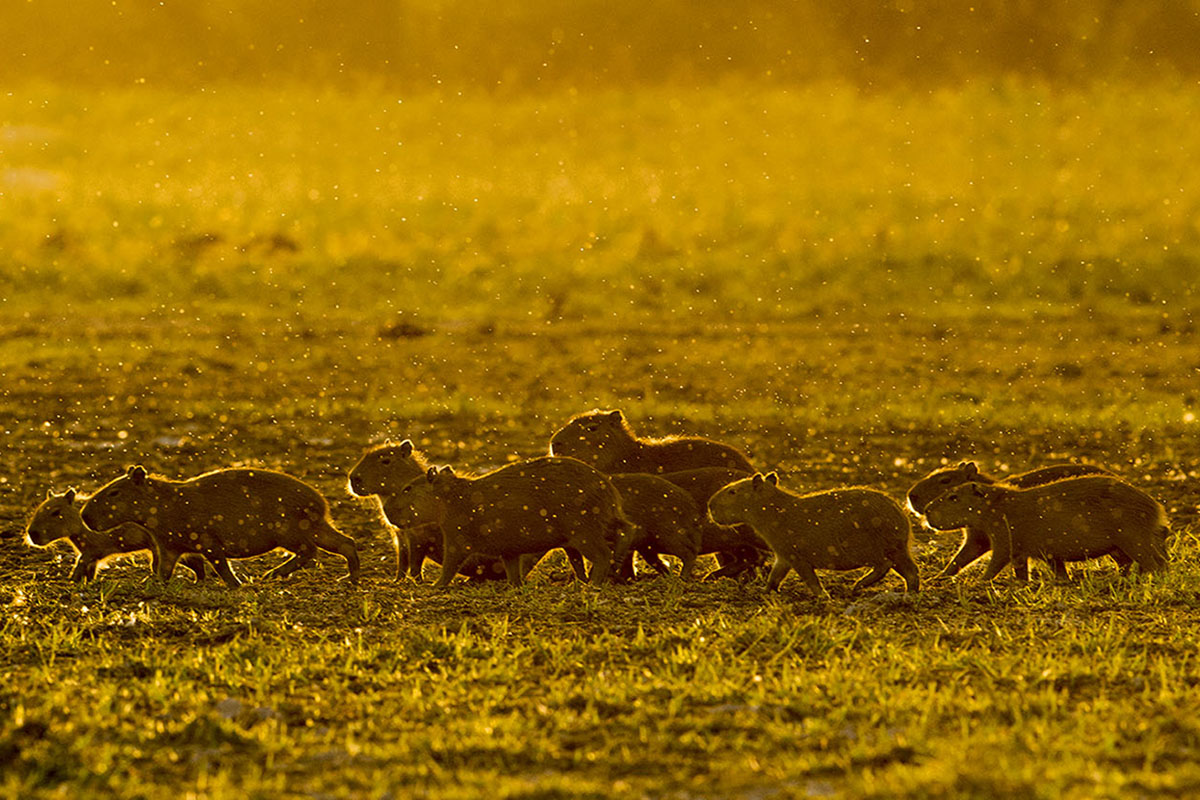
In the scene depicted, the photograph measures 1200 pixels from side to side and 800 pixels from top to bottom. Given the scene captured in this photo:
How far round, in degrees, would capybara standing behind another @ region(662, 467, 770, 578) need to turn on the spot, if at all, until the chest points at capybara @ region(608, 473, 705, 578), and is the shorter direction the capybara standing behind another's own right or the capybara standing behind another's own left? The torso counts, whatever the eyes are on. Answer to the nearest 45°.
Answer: approximately 45° to the capybara standing behind another's own left

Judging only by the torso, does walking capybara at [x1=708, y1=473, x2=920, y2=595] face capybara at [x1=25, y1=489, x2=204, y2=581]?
yes

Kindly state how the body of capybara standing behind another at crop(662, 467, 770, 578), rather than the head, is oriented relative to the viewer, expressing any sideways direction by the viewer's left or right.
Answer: facing to the left of the viewer

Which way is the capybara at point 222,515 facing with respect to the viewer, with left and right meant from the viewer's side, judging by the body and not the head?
facing to the left of the viewer

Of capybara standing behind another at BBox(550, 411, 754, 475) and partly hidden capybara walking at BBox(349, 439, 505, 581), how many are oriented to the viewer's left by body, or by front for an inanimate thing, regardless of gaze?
2

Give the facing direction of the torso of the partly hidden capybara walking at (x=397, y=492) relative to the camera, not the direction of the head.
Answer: to the viewer's left

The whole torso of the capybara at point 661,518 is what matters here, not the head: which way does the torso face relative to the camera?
to the viewer's left

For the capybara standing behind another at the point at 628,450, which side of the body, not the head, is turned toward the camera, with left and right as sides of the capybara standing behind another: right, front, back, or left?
left

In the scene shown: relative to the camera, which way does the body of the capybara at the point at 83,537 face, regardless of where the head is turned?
to the viewer's left

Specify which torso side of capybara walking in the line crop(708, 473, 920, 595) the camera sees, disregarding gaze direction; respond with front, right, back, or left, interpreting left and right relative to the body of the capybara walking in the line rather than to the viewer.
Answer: left

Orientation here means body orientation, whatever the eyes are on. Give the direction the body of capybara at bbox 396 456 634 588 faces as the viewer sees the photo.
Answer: to the viewer's left
